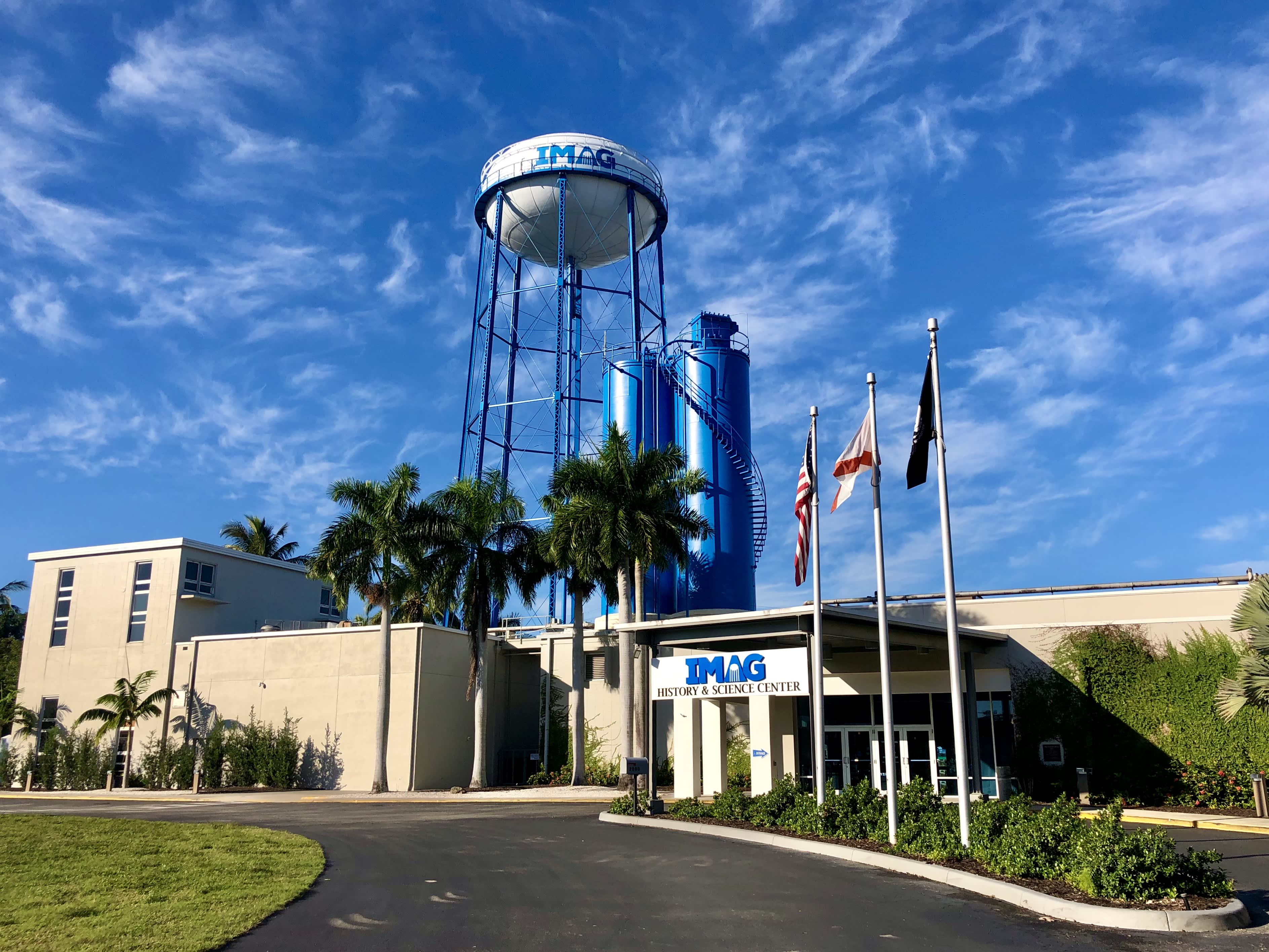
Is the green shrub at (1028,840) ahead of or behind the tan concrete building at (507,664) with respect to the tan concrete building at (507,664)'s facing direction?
ahead

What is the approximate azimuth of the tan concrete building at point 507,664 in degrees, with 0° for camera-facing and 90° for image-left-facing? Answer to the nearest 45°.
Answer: approximately 0°

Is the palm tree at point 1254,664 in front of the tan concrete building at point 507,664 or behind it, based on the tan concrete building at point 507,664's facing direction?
in front

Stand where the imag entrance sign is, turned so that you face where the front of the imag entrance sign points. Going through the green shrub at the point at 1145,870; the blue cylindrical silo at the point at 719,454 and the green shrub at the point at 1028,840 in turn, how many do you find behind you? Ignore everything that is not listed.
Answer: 1

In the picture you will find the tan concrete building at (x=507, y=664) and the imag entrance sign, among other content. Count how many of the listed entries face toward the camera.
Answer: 2

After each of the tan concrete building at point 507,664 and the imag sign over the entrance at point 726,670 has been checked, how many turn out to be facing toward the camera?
2

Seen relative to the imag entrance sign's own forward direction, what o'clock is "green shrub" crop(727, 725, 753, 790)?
The green shrub is roughly at 6 o'clock from the imag entrance sign.

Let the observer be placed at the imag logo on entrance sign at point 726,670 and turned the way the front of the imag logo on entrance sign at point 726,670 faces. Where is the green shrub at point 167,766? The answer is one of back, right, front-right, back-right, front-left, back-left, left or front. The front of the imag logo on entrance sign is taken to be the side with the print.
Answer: back-right
